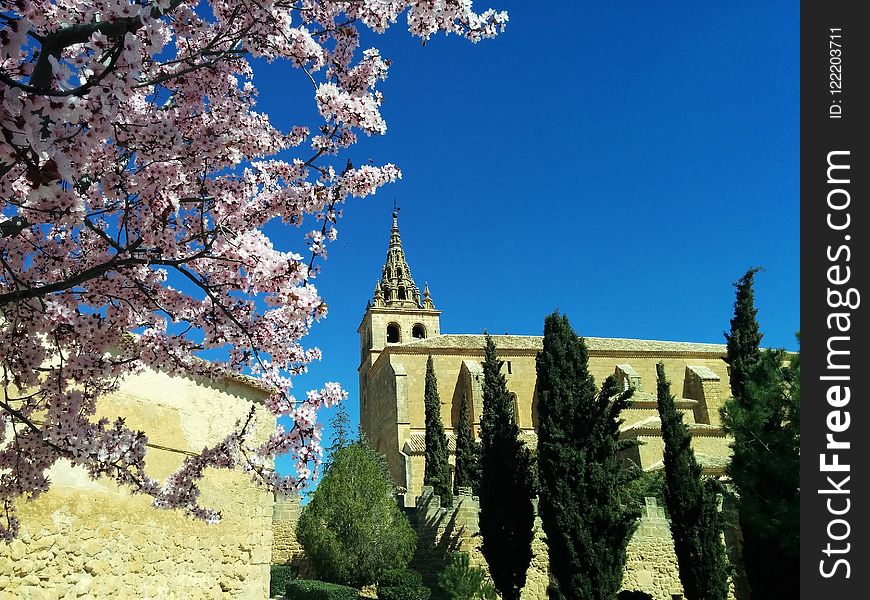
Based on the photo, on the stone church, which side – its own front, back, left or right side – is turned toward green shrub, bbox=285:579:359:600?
left

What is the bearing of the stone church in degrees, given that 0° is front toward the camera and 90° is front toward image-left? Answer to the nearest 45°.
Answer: approximately 90°

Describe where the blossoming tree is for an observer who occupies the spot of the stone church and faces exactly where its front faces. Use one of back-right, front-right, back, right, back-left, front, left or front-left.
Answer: left

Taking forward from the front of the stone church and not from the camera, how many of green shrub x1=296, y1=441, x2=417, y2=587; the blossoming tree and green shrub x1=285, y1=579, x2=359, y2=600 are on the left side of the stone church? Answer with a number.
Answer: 3

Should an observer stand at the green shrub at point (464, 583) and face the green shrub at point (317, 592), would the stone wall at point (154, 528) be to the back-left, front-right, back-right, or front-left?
front-left

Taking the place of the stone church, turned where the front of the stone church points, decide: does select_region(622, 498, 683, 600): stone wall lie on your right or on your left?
on your left

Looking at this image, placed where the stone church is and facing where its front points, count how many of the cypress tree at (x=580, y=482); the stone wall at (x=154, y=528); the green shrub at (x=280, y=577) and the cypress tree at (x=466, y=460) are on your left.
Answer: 4
